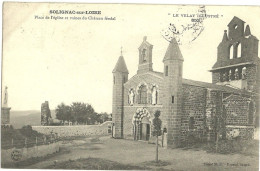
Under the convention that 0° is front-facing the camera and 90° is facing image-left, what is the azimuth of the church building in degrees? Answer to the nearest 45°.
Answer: approximately 45°

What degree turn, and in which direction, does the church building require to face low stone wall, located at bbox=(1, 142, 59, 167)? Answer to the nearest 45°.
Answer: approximately 45° to its right
